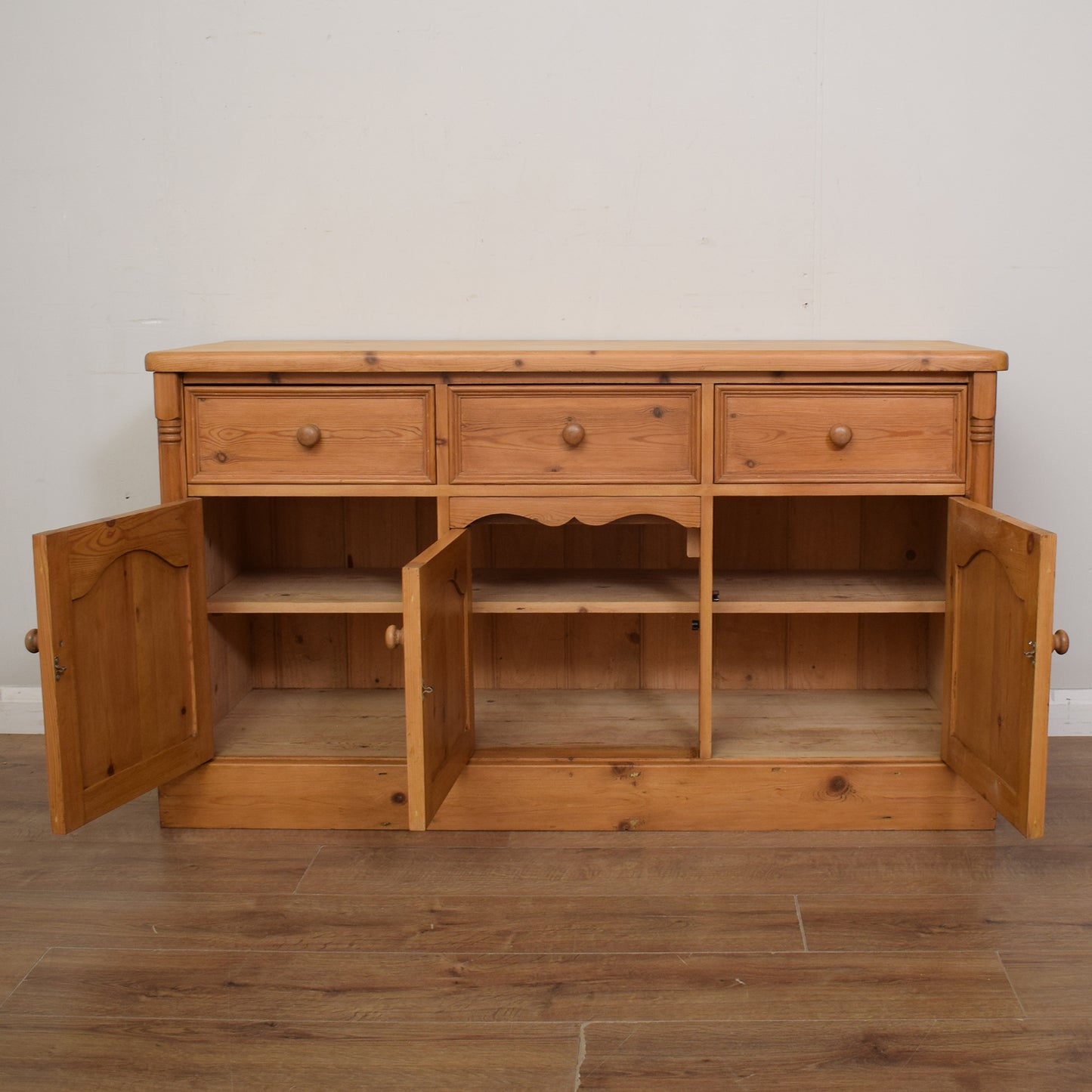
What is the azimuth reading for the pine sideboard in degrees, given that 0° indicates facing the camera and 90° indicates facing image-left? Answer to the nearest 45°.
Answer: approximately 0°
